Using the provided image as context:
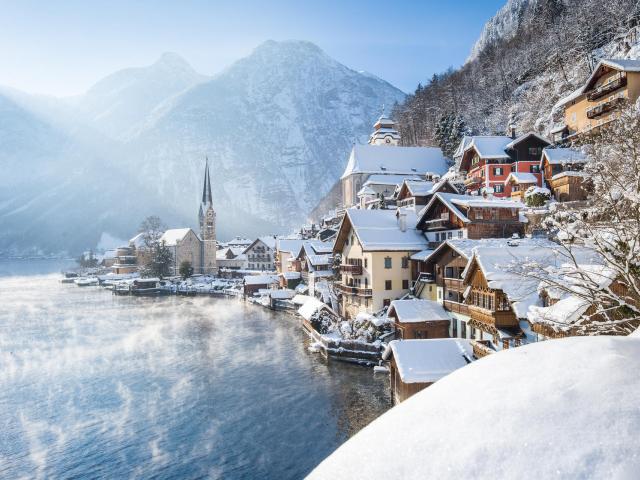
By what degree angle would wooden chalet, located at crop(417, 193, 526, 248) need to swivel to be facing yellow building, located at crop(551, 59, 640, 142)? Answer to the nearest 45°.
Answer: approximately 180°

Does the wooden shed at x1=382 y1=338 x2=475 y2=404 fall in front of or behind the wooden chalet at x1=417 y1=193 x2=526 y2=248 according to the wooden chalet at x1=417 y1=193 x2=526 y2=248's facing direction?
in front

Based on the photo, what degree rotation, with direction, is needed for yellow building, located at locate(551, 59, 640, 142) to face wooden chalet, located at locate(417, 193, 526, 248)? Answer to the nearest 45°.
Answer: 0° — it already faces it

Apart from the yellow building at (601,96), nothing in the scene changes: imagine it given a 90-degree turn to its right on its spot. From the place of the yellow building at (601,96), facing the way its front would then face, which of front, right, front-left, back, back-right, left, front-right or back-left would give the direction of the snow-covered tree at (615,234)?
back-left

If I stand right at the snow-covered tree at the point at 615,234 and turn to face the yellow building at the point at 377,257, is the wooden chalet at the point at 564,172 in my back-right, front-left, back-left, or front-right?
front-right

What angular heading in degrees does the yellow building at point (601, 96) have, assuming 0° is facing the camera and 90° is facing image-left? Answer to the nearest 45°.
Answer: approximately 45°

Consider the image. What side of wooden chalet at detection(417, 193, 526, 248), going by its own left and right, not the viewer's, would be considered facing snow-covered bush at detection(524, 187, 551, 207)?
back

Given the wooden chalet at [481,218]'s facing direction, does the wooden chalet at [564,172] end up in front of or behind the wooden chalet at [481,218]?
behind

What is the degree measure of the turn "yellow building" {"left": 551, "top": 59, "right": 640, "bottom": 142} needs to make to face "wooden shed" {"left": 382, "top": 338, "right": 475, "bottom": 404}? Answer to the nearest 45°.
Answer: approximately 45° to its left

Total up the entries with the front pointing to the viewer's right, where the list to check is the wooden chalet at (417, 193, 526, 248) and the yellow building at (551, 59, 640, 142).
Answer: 0
